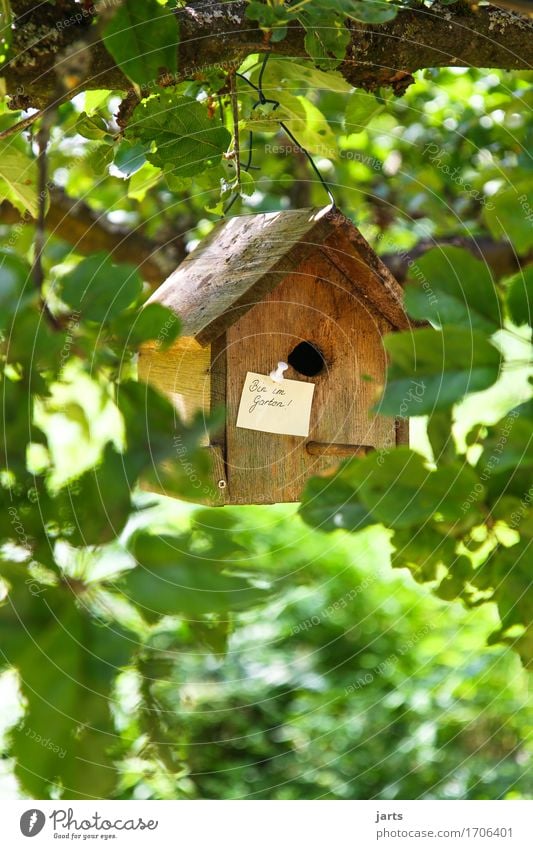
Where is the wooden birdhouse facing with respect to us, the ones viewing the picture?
facing the viewer and to the right of the viewer

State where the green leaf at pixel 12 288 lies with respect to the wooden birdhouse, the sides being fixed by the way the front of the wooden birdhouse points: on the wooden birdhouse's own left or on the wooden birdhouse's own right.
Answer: on the wooden birdhouse's own right

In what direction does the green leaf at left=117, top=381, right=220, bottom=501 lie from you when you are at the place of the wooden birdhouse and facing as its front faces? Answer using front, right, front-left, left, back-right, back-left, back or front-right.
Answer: front-right

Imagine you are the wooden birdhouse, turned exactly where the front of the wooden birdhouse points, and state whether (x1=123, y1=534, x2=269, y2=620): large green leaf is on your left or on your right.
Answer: on your right
